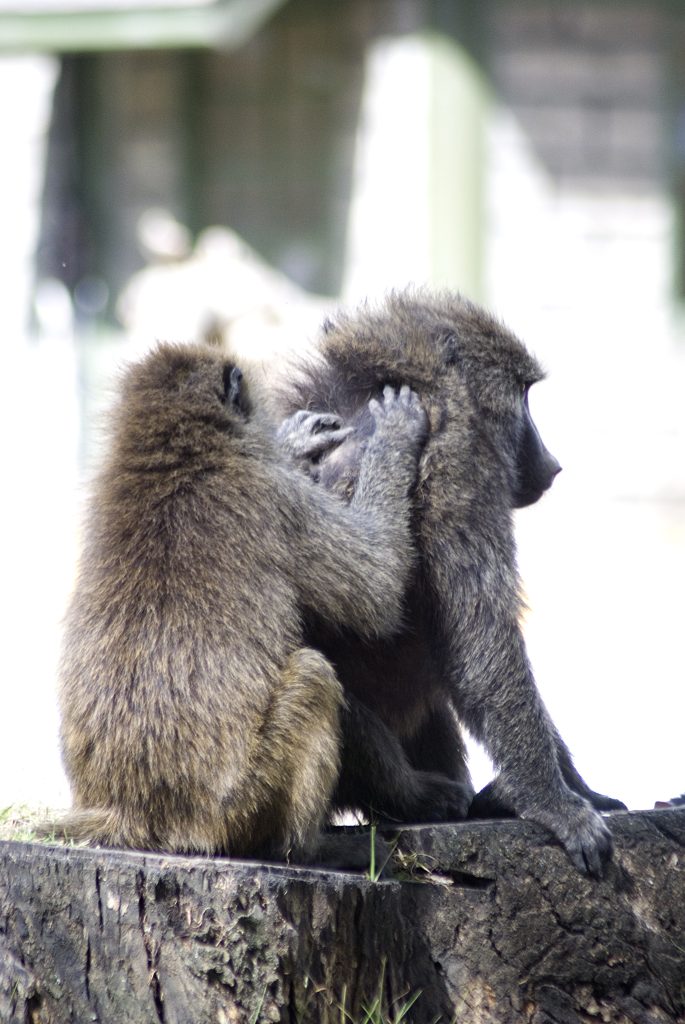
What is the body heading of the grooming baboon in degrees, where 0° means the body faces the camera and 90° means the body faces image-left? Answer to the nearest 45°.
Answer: approximately 225°

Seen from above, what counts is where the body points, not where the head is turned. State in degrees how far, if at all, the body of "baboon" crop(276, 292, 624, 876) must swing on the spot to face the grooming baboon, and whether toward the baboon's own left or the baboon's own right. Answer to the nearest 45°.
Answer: approximately 135° to the baboon's own right

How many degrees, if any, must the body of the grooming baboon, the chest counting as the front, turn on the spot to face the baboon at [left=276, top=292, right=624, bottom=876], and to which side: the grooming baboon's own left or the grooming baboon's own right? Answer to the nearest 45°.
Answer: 0° — it already faces it

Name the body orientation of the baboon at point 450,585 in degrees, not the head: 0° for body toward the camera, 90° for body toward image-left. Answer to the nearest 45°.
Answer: approximately 270°
